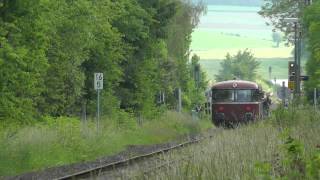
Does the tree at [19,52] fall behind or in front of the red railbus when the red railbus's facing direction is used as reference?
in front

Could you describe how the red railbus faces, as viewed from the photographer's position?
facing the viewer
